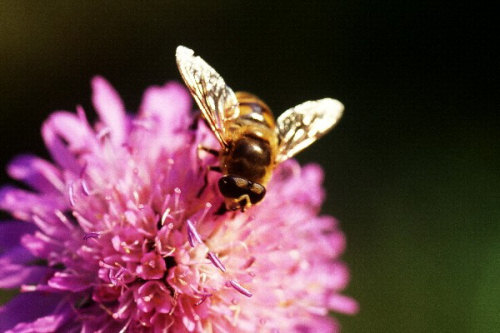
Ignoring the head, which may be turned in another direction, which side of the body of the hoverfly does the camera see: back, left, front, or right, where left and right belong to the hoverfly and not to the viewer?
front
